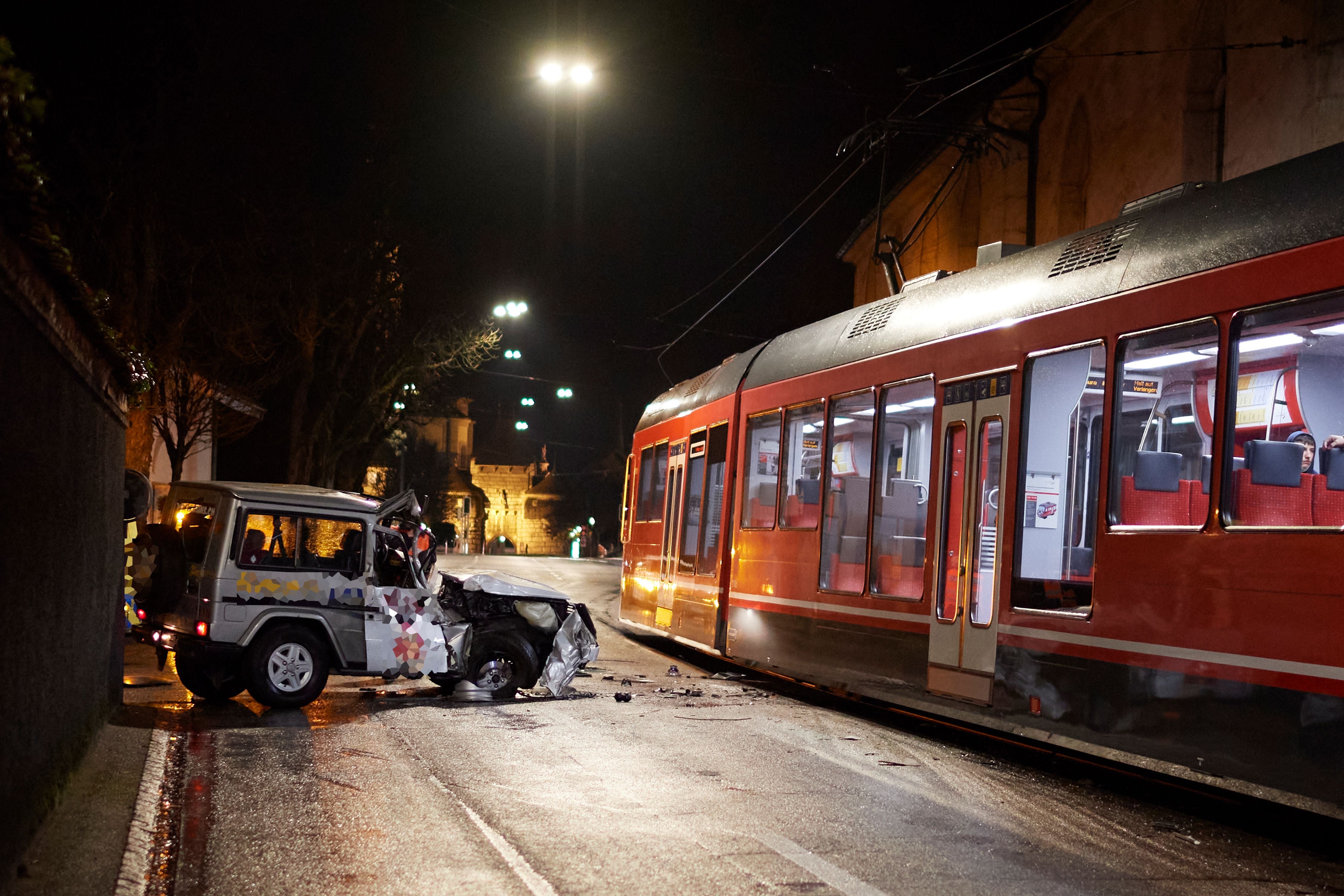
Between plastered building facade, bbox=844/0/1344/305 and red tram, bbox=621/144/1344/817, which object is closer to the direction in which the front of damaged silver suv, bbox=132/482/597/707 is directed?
the plastered building facade

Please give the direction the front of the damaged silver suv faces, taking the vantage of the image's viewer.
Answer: facing away from the viewer and to the right of the viewer

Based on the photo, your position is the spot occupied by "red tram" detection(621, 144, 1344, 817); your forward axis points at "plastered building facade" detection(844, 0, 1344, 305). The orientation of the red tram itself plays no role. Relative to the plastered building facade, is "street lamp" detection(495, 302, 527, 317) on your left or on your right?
left

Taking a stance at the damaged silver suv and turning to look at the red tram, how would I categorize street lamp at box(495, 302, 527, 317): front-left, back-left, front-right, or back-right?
back-left

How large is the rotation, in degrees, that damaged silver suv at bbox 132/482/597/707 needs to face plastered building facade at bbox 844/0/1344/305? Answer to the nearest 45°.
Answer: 0° — it already faces it

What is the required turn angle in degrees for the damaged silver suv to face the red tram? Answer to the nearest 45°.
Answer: approximately 90° to its right
